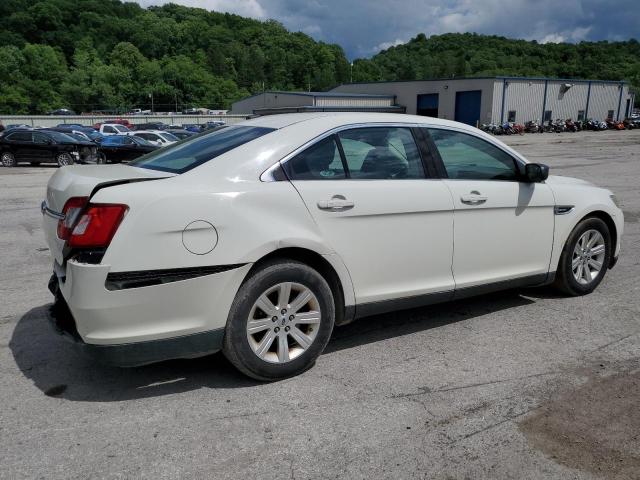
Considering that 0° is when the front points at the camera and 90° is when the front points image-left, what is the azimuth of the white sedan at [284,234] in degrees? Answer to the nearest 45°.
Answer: approximately 225°

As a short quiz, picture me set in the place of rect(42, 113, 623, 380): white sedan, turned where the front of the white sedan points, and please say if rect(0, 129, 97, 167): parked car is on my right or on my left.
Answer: on my left

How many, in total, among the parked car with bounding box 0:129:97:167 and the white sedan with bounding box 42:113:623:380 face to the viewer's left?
0

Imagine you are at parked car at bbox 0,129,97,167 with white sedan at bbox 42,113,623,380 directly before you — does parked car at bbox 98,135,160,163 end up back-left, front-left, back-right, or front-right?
front-left

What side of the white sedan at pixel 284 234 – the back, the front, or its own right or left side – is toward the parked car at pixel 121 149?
left

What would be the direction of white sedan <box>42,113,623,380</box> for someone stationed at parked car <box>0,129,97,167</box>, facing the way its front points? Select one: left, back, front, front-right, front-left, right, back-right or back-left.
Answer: front-right

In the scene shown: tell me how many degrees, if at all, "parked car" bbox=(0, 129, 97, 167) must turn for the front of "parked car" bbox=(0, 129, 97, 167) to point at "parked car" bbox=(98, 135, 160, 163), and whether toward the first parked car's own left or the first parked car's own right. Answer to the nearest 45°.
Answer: approximately 45° to the first parked car's own left
